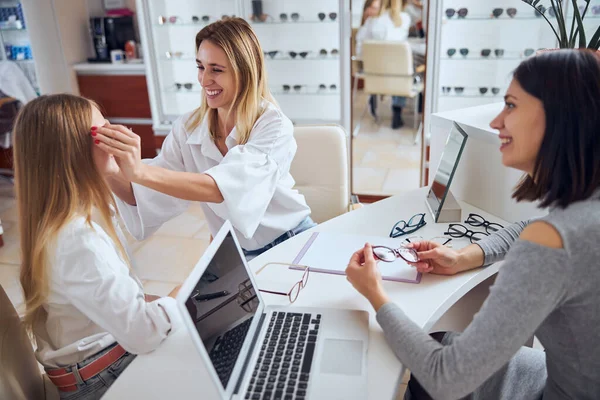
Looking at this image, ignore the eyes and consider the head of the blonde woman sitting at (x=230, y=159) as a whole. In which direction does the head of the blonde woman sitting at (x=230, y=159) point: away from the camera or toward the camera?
toward the camera

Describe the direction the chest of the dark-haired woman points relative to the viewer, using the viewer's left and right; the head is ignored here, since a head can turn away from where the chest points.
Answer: facing to the left of the viewer

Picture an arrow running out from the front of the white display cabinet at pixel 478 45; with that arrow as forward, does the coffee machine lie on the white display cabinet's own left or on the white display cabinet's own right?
on the white display cabinet's own right

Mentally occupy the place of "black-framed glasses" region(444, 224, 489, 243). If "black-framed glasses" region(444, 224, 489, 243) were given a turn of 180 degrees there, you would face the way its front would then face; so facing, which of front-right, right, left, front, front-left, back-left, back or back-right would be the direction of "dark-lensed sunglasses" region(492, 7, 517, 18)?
front-left

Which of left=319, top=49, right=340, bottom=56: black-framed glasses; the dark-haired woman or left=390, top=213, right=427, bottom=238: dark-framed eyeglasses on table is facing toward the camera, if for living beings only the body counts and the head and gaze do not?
the black-framed glasses

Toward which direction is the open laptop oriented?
to the viewer's right

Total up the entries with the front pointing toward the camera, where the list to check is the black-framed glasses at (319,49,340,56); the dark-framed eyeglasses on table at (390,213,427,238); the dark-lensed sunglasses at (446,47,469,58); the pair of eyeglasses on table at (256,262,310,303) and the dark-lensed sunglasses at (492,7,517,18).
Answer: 3

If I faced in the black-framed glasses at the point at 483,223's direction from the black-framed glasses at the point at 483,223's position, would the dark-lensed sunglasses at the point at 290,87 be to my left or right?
on my right

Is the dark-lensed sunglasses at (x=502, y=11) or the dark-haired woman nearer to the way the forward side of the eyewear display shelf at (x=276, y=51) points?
the dark-haired woman

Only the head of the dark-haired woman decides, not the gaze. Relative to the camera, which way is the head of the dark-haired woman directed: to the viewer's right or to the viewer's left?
to the viewer's left

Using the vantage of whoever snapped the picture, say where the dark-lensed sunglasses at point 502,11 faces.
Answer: facing the viewer

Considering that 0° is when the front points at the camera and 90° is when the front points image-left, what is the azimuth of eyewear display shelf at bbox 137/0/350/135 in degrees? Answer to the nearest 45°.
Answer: approximately 0°

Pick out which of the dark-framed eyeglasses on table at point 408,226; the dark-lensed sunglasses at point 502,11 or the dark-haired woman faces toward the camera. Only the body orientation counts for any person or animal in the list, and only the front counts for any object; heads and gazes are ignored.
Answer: the dark-lensed sunglasses

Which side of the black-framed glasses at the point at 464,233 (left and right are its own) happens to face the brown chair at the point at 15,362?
front

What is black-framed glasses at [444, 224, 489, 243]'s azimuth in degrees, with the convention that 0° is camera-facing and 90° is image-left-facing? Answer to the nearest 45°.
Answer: approximately 45°

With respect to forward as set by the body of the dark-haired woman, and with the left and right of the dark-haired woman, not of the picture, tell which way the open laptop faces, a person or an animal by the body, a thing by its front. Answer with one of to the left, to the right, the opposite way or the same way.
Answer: the opposite way

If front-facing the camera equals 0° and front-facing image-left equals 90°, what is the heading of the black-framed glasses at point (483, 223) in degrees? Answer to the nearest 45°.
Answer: approximately 45°

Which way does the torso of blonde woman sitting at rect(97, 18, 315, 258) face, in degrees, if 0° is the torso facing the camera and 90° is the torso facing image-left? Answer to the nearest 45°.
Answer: approximately 45°
